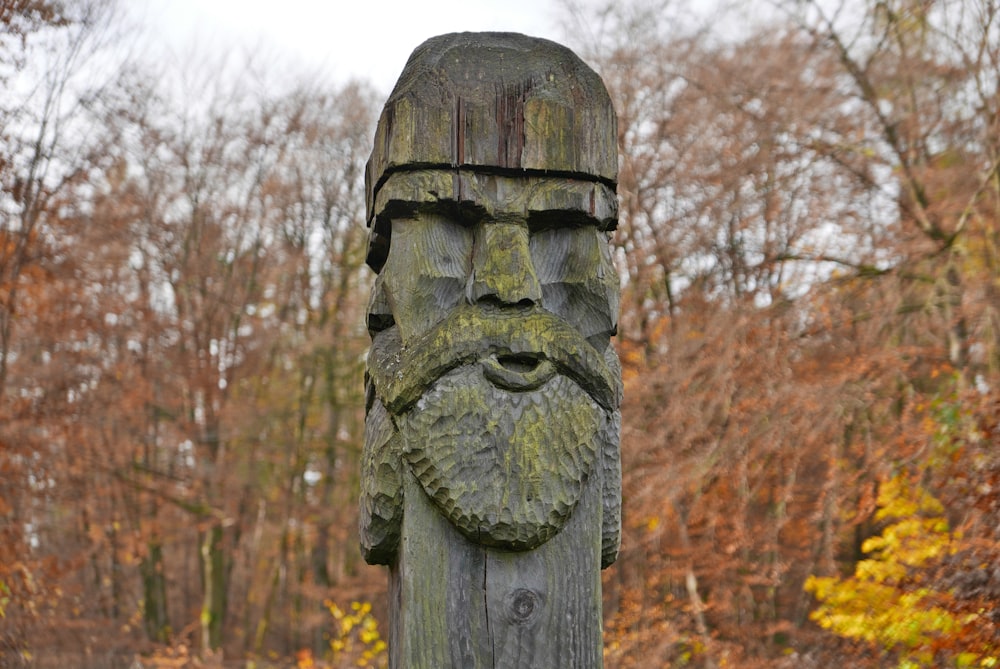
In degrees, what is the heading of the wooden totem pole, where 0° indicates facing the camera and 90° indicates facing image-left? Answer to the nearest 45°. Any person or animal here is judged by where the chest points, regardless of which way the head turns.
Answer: approximately 0°
